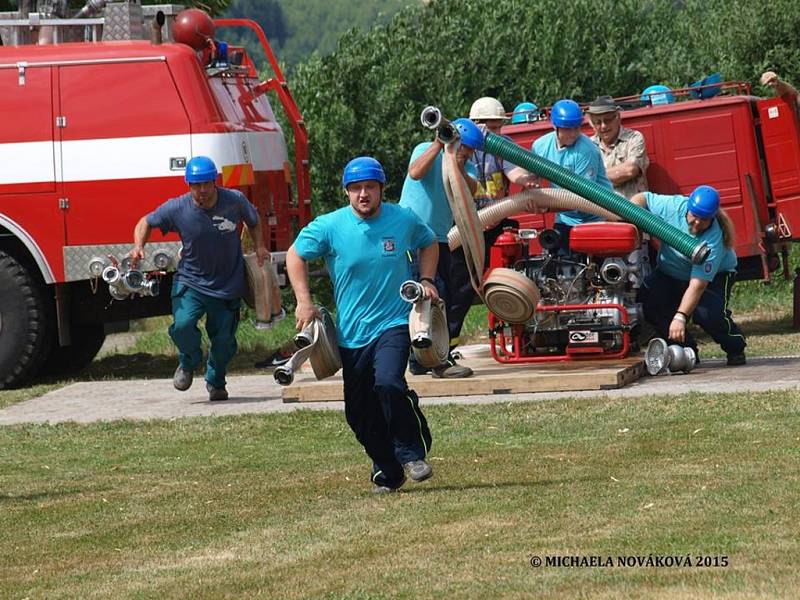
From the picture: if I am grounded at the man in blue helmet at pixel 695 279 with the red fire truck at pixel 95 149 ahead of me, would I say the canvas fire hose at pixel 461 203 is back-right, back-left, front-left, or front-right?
front-left

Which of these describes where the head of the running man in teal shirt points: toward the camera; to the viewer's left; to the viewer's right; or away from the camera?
toward the camera

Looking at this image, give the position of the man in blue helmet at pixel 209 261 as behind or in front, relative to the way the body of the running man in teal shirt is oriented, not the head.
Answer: behind

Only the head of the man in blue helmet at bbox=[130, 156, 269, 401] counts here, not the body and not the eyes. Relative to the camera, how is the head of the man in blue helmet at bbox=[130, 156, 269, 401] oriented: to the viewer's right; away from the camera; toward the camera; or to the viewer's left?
toward the camera

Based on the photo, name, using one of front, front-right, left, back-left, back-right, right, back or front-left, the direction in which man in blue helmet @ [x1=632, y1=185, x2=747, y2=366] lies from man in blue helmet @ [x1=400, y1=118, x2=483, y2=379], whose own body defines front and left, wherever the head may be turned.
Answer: front

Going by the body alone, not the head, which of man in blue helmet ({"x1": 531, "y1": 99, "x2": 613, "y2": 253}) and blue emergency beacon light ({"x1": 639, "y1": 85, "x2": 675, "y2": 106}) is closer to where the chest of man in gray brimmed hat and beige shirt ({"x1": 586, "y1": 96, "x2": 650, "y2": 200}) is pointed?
the man in blue helmet

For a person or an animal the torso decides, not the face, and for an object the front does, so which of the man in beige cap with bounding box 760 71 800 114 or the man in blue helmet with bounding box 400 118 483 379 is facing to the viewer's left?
the man in beige cap

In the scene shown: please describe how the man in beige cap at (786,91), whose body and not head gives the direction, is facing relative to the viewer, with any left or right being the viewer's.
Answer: facing to the left of the viewer

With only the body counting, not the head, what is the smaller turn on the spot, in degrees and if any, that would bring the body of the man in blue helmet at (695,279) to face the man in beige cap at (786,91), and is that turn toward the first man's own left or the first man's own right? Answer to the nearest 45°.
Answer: approximately 180°

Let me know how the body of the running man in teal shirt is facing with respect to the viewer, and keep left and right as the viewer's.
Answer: facing the viewer

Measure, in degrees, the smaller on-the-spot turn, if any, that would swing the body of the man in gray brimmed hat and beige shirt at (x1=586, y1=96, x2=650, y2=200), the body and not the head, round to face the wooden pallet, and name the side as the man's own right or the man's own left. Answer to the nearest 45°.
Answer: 0° — they already face it

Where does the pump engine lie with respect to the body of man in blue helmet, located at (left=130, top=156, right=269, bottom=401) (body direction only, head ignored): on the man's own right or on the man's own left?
on the man's own left

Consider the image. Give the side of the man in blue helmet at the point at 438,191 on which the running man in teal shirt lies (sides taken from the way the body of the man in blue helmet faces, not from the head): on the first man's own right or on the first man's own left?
on the first man's own right

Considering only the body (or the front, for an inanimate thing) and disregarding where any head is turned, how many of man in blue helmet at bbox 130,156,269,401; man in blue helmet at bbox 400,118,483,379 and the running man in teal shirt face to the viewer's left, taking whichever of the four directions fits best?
0

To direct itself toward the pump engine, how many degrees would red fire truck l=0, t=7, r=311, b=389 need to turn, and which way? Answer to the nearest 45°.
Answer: approximately 180°

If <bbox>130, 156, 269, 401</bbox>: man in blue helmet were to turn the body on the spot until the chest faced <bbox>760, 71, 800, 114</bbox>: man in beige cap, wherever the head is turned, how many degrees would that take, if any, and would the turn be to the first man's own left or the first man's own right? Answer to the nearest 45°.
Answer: approximately 90° to the first man's own left
